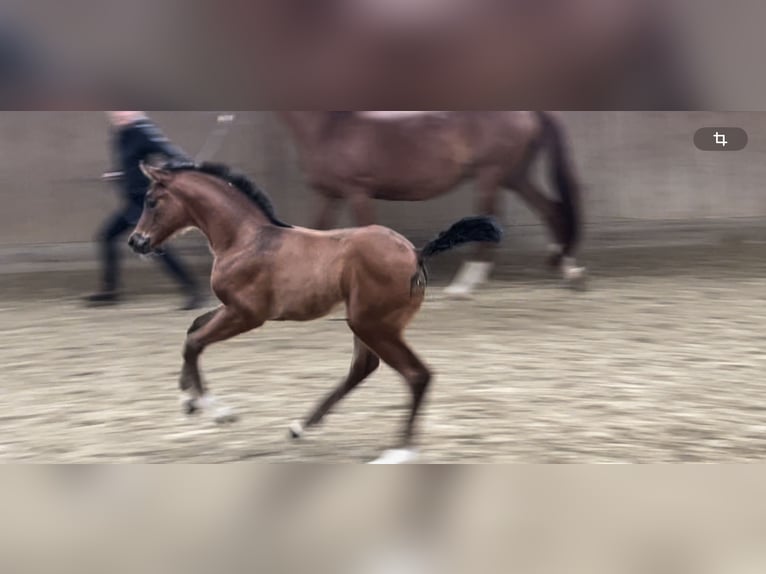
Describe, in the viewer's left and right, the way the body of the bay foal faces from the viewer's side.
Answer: facing to the left of the viewer

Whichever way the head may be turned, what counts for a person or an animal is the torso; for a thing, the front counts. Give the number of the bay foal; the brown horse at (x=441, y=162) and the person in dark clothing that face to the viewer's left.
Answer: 3

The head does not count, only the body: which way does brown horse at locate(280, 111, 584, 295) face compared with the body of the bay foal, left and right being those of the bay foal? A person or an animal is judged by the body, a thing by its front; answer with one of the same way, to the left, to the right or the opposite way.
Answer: the same way

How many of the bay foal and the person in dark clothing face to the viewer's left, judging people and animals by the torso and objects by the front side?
2

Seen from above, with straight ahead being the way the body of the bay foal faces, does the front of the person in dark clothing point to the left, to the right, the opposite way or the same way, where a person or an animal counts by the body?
the same way

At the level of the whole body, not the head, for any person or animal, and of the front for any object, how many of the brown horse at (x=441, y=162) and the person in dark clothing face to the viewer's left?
2

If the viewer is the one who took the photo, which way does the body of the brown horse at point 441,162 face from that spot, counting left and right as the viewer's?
facing to the left of the viewer

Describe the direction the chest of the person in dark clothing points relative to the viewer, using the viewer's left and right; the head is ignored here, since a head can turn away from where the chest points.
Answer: facing to the left of the viewer
